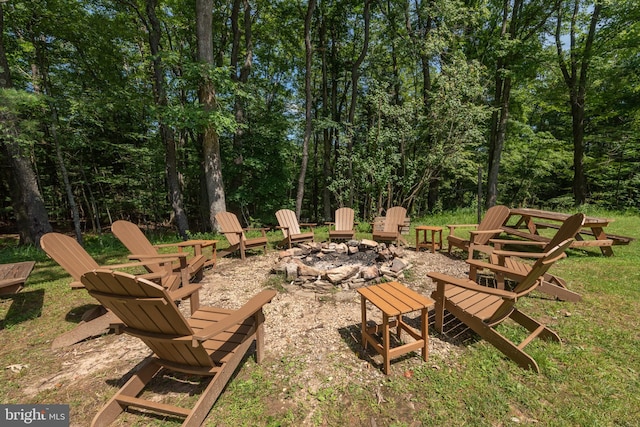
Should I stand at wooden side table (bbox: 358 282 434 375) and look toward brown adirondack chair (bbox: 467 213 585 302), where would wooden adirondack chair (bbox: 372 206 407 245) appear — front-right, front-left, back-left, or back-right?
front-left

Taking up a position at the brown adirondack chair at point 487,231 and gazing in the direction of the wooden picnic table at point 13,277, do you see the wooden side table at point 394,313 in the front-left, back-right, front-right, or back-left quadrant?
front-left

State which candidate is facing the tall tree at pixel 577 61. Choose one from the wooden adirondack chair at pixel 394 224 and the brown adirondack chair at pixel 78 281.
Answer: the brown adirondack chair

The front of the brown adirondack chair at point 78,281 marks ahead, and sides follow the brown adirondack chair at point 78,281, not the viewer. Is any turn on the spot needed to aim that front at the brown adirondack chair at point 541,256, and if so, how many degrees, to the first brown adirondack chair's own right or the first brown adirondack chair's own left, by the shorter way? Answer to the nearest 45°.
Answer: approximately 45° to the first brown adirondack chair's own right

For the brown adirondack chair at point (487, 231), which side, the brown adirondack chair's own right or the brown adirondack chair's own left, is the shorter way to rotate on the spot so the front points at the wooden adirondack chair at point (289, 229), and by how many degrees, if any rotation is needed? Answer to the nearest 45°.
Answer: approximately 45° to the brown adirondack chair's own right

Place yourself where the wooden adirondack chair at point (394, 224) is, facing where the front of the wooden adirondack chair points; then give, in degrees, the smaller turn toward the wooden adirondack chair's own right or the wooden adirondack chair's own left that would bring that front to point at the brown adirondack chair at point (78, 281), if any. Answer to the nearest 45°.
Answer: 0° — it already faces it

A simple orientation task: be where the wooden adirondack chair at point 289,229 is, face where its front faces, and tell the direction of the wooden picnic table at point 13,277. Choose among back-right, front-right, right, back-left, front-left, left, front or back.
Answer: right

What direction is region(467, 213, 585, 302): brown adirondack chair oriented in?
to the viewer's left

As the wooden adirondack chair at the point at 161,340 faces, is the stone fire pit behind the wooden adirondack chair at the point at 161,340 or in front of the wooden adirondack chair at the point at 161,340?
in front

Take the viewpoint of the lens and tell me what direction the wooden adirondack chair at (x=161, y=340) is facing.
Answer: facing away from the viewer and to the right of the viewer

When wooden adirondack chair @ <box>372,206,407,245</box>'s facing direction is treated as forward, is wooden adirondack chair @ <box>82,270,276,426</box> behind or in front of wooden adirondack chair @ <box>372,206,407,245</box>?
in front

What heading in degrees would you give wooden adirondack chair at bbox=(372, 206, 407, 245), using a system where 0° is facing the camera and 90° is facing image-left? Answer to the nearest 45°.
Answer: approximately 45°

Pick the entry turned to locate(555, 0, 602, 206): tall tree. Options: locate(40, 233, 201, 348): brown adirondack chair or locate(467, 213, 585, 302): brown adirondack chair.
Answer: locate(40, 233, 201, 348): brown adirondack chair

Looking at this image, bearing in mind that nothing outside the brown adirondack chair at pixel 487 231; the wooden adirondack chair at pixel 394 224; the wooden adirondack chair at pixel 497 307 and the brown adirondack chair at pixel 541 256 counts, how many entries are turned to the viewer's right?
0

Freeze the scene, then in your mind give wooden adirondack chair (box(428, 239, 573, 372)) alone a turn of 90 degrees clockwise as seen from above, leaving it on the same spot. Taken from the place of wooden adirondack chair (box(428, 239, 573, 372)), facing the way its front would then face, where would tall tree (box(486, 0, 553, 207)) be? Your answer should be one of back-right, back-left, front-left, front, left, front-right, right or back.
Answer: front-left
